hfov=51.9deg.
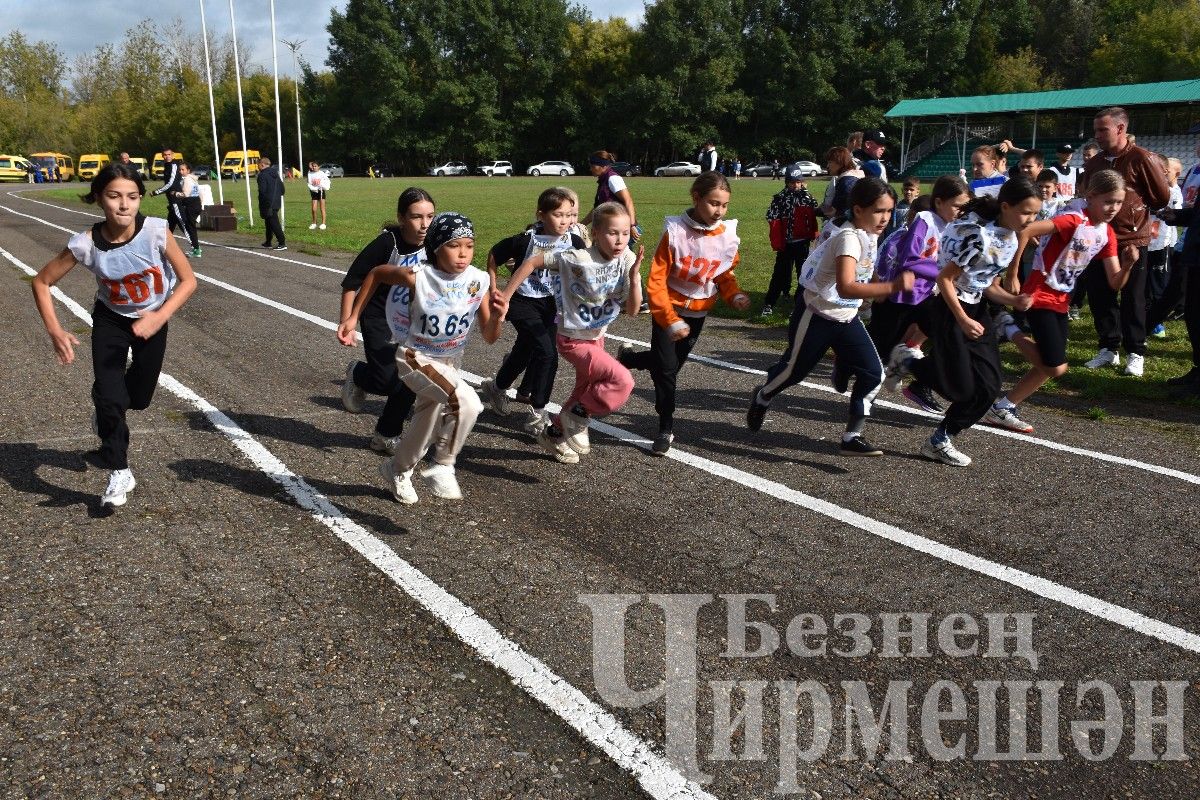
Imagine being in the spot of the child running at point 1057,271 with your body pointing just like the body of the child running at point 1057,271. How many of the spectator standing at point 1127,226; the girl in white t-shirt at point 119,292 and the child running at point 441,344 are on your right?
2

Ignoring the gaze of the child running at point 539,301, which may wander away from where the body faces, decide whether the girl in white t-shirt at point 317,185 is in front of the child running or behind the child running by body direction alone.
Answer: behind

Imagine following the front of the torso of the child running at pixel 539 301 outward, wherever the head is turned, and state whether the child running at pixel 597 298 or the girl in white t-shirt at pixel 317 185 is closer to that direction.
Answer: the child running

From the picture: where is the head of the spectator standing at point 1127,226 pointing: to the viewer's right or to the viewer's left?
to the viewer's left

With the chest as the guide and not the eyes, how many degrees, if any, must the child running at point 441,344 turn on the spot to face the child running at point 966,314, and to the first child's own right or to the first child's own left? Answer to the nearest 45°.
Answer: approximately 45° to the first child's own left

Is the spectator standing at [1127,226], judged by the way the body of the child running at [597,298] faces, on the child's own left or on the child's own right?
on the child's own left

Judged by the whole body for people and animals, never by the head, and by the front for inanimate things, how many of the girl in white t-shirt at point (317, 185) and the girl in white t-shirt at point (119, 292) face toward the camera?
2

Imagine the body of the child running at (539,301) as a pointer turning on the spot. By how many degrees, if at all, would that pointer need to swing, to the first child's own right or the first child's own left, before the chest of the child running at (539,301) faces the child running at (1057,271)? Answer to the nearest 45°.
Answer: approximately 45° to the first child's own left

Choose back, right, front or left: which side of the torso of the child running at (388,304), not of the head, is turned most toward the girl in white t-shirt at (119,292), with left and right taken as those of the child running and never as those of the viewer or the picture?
right

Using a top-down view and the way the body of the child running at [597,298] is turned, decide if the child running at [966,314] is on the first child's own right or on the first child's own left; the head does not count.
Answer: on the first child's own left
